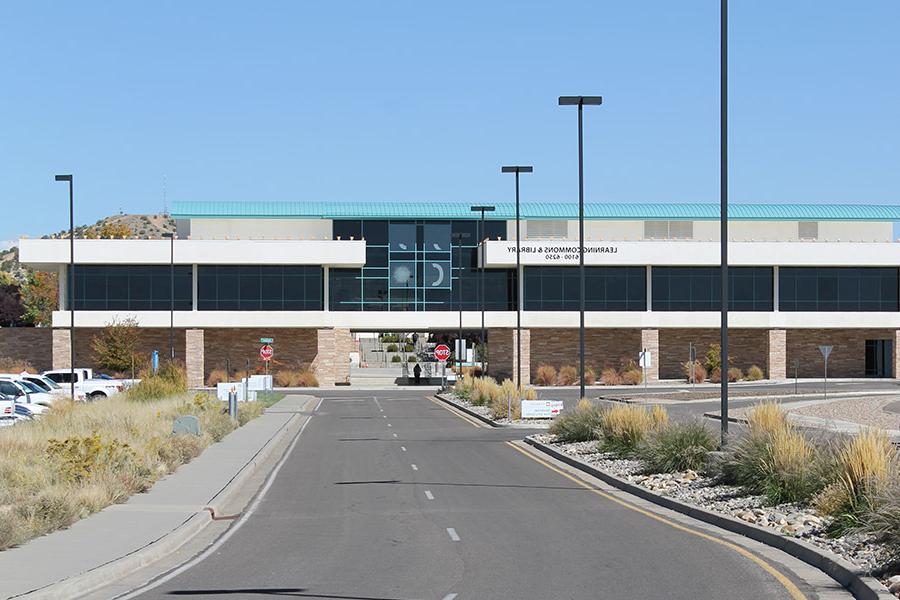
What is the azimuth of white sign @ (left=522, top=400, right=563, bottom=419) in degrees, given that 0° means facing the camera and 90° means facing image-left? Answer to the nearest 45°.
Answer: approximately 0°

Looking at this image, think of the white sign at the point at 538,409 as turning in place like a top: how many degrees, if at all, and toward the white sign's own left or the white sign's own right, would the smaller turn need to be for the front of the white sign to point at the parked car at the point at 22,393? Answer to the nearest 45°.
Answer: approximately 90° to the white sign's own right

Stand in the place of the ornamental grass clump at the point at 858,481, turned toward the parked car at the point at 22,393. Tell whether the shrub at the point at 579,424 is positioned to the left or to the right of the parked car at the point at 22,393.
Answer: right

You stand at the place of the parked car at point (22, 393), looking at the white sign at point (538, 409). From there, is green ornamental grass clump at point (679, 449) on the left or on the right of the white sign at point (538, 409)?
right

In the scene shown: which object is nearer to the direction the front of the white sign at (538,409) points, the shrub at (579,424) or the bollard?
the shrub

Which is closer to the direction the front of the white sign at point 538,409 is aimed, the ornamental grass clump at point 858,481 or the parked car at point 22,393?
the ornamental grass clump

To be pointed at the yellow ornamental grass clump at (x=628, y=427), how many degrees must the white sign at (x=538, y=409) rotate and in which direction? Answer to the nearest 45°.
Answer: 0° — it already faces it

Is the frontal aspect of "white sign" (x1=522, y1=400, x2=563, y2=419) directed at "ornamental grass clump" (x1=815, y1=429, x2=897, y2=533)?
yes

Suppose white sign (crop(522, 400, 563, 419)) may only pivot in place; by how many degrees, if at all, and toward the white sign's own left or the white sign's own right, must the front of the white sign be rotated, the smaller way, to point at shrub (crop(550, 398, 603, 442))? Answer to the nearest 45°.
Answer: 0° — it already faces it

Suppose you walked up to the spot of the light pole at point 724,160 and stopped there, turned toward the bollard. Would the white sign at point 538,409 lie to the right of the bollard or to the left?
right

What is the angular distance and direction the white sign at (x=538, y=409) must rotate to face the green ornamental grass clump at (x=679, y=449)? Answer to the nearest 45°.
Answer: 0° — it already faces it

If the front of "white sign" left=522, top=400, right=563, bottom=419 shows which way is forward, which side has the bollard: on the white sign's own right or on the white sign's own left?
on the white sign's own right

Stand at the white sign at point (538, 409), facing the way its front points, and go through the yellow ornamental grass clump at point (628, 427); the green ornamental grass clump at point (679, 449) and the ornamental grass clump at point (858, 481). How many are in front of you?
3
